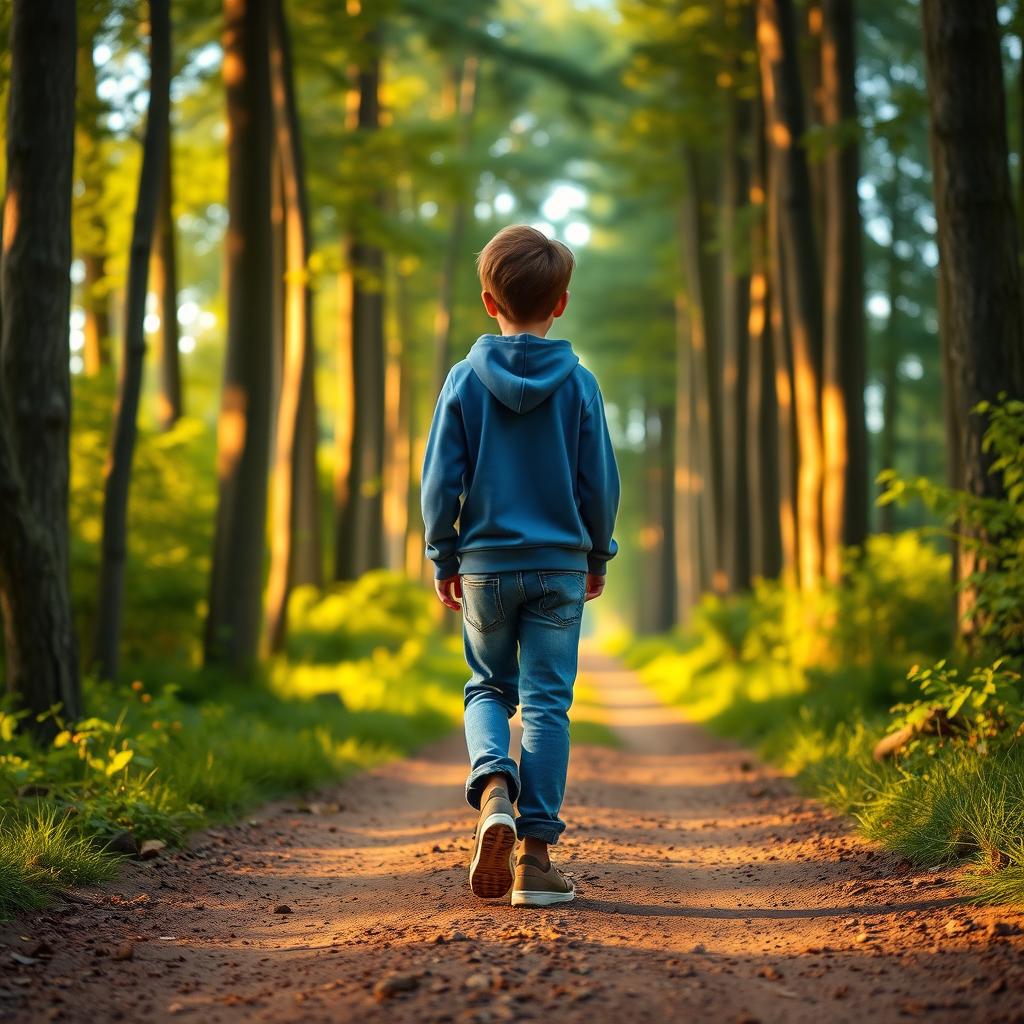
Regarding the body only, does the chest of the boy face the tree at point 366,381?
yes

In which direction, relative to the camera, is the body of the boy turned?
away from the camera

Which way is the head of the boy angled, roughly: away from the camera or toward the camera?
away from the camera

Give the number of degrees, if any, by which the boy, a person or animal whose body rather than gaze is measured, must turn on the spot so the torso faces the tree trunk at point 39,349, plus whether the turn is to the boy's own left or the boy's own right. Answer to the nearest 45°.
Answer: approximately 45° to the boy's own left

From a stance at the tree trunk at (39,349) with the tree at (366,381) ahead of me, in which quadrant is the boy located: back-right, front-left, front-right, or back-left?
back-right
